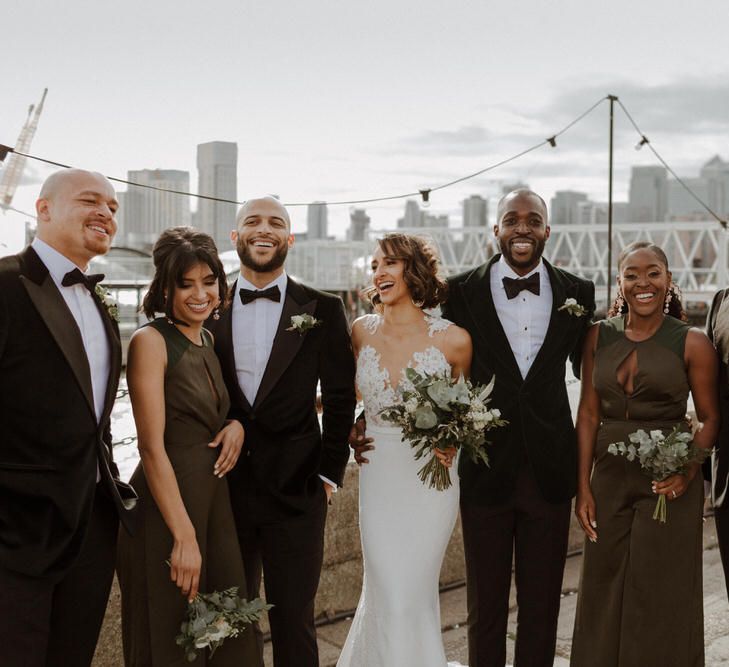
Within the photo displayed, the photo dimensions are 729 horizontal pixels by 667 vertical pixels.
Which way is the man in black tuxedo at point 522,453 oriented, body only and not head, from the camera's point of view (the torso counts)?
toward the camera

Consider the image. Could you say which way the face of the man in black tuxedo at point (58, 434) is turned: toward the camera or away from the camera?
toward the camera

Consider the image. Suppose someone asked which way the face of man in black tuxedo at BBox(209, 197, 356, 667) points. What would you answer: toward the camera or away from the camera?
toward the camera

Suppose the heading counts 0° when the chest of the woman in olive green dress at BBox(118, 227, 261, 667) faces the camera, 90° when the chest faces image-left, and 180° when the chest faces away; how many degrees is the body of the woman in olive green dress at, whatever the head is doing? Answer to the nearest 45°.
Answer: approximately 315°

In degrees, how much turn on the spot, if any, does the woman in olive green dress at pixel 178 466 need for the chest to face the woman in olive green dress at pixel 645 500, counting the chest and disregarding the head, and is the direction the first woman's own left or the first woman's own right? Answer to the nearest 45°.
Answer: approximately 45° to the first woman's own left

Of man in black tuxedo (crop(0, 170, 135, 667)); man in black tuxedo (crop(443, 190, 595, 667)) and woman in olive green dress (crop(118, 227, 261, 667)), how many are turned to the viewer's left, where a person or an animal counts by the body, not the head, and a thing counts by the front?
0

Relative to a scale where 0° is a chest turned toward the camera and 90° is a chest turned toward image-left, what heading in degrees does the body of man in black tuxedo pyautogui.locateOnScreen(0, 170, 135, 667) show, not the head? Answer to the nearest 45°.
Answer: approximately 315°

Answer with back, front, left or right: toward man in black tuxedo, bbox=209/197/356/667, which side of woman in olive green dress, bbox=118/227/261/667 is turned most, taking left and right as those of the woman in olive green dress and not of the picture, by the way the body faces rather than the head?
left

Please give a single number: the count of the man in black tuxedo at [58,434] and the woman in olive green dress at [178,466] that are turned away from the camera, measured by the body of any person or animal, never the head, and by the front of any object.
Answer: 0

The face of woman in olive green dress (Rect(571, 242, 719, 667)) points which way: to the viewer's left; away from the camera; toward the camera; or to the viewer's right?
toward the camera
